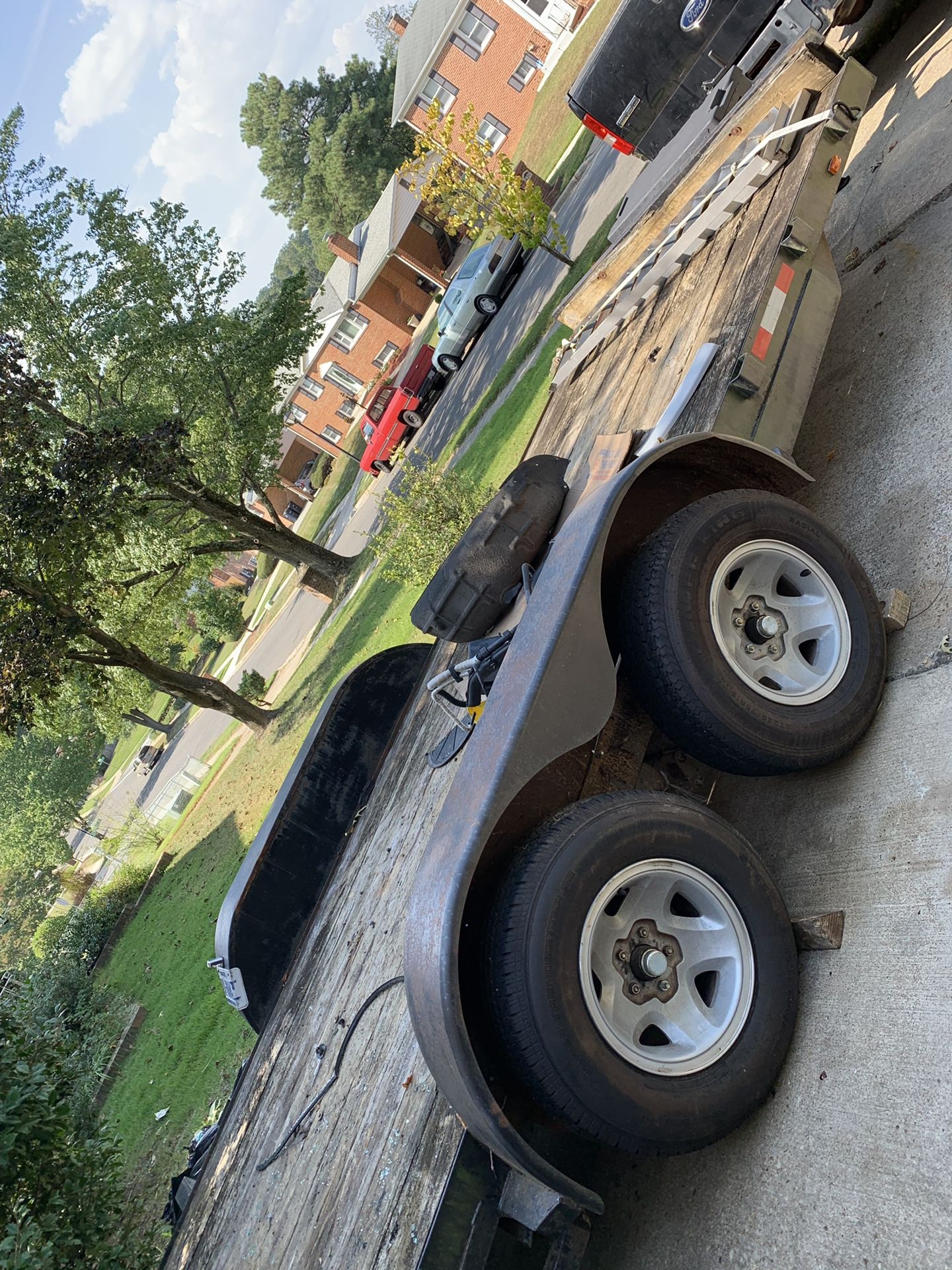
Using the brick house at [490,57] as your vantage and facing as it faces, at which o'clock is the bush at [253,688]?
The bush is roughly at 1 o'clock from the brick house.

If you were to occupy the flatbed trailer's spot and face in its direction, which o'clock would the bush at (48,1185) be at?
The bush is roughly at 8 o'clock from the flatbed trailer.

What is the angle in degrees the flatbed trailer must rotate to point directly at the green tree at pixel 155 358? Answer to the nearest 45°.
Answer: approximately 45° to its left

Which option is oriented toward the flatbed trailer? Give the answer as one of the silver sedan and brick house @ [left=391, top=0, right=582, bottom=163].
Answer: the brick house

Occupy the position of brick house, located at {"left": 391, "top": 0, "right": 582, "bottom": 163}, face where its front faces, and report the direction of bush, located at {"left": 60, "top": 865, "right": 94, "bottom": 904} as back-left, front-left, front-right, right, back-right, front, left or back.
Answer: front-right

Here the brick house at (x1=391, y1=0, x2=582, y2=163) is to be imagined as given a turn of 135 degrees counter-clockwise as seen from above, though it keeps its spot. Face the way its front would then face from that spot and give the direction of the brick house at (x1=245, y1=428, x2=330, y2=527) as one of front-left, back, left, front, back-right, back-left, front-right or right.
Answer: back-left

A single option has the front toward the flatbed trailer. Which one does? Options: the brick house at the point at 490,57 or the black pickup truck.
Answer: the brick house

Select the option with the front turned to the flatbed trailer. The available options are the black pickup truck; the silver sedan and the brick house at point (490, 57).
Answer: the brick house

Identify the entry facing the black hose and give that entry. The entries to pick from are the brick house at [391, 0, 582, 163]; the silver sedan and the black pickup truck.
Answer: the brick house

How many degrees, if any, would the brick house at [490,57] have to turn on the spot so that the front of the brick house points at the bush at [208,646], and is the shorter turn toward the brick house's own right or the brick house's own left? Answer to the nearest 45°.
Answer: approximately 90° to the brick house's own right

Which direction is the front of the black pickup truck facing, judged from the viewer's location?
facing away from the viewer

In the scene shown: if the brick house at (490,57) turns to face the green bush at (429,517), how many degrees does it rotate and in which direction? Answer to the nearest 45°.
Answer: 0° — it already faces it
